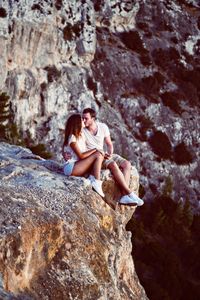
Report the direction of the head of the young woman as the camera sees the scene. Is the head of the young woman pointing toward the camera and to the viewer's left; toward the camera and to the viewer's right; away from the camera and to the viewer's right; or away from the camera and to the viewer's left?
away from the camera and to the viewer's right

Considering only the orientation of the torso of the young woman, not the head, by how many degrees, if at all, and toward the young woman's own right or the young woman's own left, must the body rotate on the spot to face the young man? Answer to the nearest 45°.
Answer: approximately 45° to the young woman's own left

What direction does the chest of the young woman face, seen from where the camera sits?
to the viewer's right
